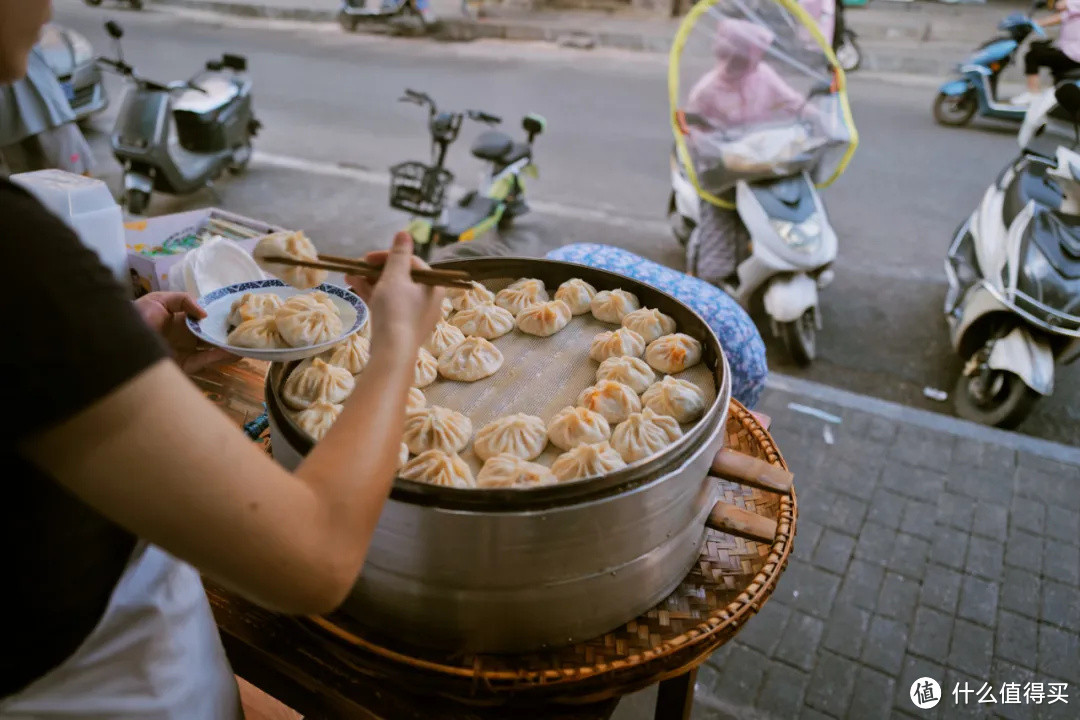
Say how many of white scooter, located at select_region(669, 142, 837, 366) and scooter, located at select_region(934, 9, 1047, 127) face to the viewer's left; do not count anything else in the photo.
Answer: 1

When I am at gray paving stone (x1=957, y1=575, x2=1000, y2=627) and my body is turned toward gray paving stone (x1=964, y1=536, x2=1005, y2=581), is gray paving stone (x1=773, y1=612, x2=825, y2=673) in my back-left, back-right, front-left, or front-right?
back-left

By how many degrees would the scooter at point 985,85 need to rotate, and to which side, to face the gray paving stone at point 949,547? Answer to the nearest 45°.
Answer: approximately 90° to its left

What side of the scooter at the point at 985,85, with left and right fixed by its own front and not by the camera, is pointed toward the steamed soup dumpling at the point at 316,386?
left

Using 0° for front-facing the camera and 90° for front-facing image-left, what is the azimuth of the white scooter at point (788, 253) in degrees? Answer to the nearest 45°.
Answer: approximately 315°

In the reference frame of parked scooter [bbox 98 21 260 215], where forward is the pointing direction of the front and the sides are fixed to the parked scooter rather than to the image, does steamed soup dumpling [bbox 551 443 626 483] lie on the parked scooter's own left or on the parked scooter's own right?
on the parked scooter's own left

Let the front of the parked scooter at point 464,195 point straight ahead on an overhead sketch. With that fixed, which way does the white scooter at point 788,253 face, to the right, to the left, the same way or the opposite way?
to the left

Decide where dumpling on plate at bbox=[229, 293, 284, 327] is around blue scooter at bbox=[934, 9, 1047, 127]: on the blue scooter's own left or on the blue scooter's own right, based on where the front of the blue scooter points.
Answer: on the blue scooter's own left

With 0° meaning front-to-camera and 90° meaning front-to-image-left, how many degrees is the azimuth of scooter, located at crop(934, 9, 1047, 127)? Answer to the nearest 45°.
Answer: approximately 90°

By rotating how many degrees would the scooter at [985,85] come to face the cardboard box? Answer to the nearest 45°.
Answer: approximately 90° to its left

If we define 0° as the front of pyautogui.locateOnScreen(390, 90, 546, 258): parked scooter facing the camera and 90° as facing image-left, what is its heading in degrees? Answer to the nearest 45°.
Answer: approximately 45°

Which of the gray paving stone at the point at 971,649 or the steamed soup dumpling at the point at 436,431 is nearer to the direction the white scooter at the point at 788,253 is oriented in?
the gray paving stone
